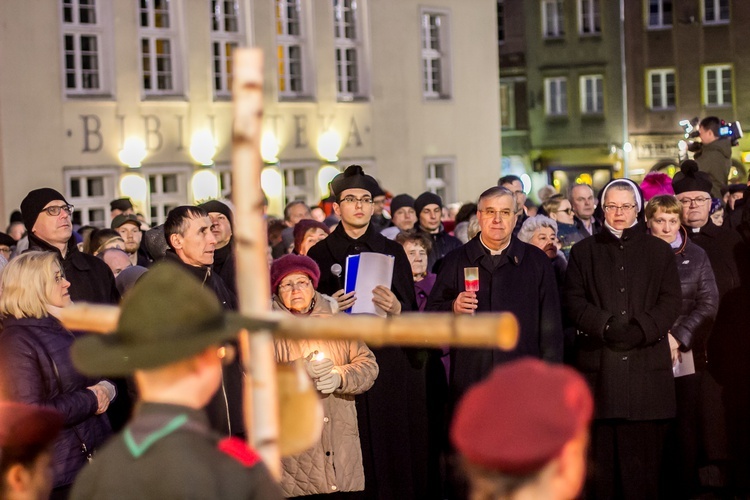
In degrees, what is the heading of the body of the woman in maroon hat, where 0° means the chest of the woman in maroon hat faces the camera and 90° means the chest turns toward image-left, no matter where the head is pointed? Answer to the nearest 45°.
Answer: approximately 0°

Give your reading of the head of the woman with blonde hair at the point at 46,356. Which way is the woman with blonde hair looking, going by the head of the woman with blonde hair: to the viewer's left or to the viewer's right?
to the viewer's right

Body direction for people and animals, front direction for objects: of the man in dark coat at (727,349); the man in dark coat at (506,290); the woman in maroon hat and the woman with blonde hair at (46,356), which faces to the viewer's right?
the woman with blonde hair

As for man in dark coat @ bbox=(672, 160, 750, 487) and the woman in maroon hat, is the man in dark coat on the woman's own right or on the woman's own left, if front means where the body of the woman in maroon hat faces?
on the woman's own left

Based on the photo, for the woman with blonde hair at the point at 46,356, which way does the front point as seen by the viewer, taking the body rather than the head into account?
to the viewer's right

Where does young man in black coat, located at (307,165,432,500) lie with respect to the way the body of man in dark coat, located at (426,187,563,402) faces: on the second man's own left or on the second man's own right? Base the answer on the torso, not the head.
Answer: on the second man's own right
